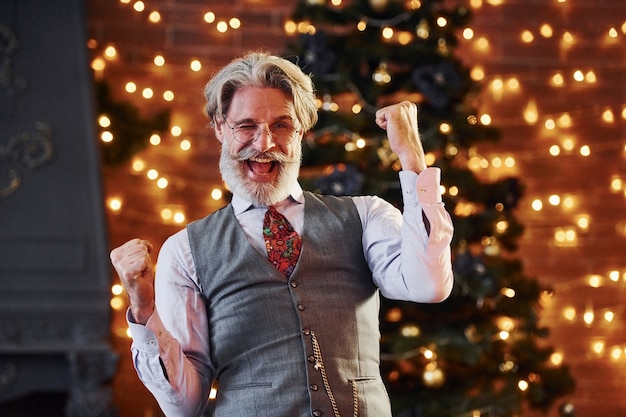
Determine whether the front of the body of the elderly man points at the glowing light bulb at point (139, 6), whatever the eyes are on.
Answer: no

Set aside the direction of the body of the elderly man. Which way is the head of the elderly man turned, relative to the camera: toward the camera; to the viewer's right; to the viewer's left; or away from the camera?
toward the camera

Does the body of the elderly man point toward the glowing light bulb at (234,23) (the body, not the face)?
no

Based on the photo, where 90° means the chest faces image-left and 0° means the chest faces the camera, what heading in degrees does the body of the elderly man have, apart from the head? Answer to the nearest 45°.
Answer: approximately 0°

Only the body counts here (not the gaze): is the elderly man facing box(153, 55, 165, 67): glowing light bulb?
no

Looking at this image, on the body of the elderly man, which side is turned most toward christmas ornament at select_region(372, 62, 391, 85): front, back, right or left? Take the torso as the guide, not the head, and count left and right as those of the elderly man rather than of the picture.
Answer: back

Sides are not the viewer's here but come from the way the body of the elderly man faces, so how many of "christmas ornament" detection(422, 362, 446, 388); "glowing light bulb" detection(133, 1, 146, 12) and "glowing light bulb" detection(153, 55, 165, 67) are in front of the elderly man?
0

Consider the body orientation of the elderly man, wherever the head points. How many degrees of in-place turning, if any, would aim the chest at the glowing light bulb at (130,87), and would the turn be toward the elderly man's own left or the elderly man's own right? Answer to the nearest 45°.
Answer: approximately 180°
